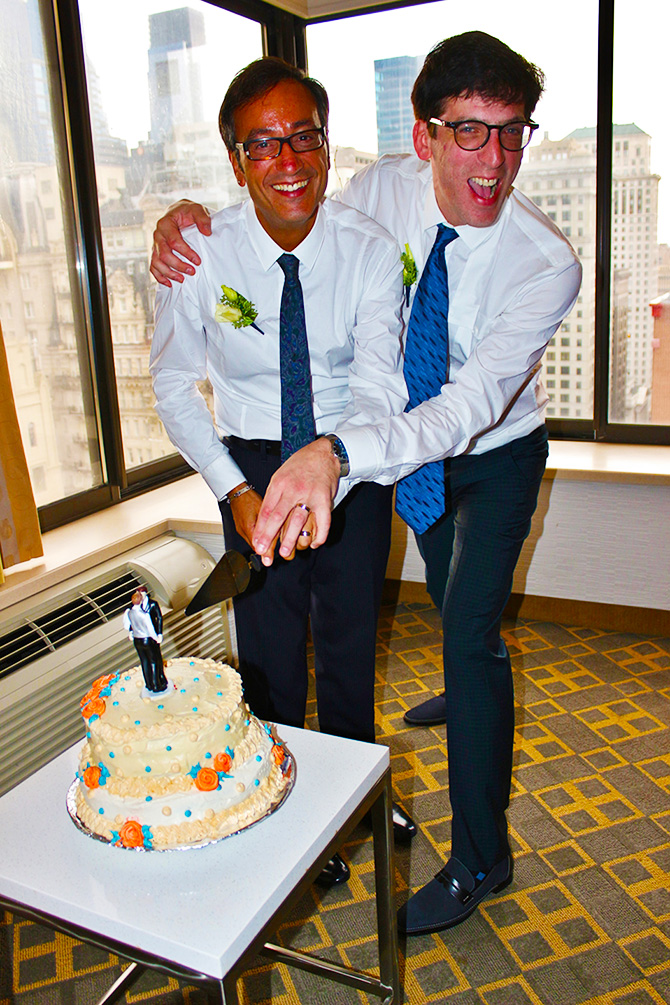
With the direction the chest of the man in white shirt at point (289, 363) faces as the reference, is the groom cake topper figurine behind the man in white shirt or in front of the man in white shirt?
in front

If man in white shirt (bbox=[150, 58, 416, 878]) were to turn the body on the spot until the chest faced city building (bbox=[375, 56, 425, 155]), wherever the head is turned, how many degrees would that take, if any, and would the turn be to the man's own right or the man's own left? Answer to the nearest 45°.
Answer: approximately 180°

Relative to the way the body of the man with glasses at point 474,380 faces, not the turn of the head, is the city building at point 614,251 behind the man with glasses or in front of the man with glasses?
behind

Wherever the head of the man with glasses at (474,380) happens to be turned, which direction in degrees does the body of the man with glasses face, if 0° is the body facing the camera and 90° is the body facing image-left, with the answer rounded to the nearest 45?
approximately 45°

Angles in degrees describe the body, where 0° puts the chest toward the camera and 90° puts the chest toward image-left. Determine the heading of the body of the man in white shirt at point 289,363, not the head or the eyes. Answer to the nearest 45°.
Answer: approximately 0°

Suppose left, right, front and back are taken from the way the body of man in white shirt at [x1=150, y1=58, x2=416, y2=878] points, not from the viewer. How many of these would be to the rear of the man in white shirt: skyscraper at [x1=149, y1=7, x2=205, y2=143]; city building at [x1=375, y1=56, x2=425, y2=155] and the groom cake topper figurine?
2

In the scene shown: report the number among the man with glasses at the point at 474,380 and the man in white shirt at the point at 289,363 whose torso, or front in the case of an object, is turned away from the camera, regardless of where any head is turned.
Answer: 0

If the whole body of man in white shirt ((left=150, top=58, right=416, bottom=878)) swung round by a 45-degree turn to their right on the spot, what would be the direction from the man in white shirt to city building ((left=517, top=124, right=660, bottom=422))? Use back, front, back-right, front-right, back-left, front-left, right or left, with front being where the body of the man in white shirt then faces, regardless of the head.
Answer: back

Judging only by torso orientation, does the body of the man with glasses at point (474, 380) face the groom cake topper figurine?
yes
